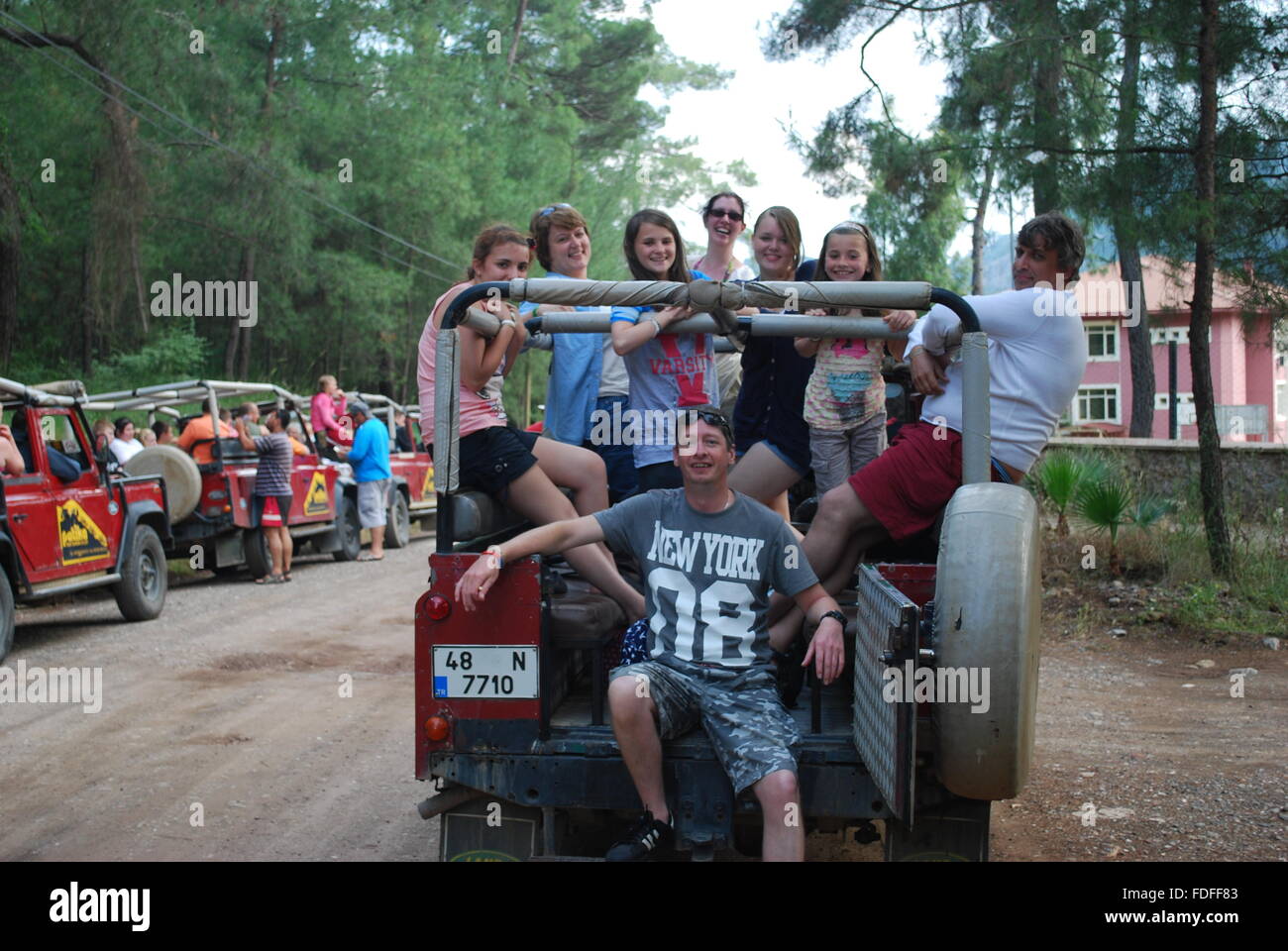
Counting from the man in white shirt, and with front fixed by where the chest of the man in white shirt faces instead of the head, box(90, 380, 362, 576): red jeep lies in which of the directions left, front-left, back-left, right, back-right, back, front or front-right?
front-right

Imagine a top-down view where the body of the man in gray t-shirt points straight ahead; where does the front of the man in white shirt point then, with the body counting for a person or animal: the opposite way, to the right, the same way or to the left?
to the right

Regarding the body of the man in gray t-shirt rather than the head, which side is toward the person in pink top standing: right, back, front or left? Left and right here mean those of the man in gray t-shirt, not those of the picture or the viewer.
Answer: back

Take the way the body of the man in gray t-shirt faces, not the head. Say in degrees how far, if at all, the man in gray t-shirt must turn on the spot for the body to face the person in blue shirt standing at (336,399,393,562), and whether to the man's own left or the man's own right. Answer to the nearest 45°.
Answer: approximately 180°

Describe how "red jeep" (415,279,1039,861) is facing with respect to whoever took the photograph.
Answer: facing away from the viewer

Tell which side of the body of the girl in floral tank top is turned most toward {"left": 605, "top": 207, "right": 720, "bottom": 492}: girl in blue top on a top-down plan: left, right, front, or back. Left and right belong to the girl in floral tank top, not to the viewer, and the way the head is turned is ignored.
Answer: right

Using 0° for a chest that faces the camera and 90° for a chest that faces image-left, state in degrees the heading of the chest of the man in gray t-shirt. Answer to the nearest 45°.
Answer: approximately 0°
